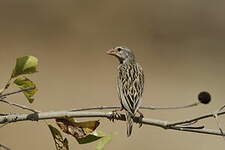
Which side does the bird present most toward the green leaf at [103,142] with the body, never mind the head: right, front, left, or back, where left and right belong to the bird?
left

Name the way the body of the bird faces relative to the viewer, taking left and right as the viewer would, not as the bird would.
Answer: facing away from the viewer

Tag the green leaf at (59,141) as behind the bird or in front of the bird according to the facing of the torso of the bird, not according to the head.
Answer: behind
